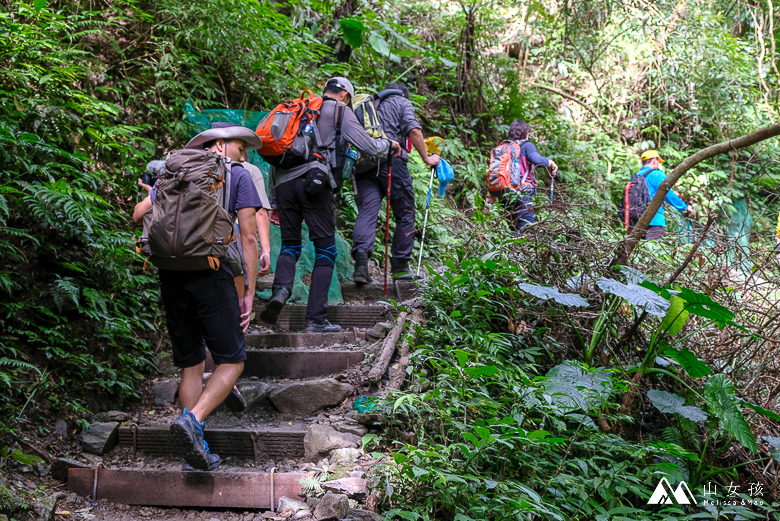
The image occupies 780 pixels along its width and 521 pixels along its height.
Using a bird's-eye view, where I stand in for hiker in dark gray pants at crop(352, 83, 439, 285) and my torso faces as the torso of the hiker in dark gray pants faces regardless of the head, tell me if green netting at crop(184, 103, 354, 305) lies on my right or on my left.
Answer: on my left

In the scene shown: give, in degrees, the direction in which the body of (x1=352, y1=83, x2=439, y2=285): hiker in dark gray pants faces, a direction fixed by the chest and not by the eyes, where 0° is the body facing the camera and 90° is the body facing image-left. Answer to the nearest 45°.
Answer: approximately 225°

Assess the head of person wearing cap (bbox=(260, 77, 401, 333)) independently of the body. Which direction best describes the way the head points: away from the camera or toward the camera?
away from the camera

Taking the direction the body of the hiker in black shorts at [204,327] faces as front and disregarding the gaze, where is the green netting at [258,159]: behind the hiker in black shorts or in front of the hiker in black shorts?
in front

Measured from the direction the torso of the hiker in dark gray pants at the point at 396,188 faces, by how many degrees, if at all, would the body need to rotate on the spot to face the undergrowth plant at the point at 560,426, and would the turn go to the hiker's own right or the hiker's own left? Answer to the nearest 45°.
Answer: approximately 135° to the hiker's own right

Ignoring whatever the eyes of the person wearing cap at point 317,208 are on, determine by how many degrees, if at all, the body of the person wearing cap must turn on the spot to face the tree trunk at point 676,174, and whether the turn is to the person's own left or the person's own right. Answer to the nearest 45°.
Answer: approximately 90° to the person's own right

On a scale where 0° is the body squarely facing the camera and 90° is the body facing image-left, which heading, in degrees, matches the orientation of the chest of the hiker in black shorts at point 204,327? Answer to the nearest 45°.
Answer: approximately 225°
